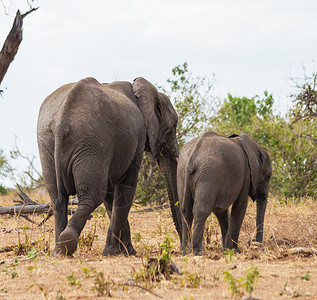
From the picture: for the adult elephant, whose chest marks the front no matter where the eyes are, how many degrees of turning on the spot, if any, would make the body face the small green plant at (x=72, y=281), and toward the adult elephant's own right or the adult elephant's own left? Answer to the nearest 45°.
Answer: approximately 135° to the adult elephant's own right

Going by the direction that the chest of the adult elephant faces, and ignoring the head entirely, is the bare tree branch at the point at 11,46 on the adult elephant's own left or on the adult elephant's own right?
on the adult elephant's own left

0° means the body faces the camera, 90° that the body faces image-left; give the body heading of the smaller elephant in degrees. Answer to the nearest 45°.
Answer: approximately 225°

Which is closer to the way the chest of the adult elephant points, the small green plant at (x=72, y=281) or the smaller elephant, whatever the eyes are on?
the smaller elephant

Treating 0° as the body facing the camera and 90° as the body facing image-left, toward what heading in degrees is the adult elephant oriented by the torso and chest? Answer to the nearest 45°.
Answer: approximately 225°

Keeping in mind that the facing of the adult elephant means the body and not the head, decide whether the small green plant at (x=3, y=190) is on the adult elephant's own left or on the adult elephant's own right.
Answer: on the adult elephant's own left

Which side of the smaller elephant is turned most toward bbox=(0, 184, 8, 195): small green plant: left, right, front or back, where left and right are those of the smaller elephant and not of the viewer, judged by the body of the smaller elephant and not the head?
left

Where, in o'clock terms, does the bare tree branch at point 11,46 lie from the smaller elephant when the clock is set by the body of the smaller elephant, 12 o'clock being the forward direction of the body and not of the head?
The bare tree branch is roughly at 9 o'clock from the smaller elephant.

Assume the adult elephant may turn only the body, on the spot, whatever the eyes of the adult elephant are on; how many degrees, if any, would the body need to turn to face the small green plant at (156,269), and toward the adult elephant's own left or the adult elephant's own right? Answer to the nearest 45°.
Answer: approximately 135° to the adult elephant's own right

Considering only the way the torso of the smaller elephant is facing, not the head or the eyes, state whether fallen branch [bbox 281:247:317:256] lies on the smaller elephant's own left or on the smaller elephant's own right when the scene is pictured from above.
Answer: on the smaller elephant's own right

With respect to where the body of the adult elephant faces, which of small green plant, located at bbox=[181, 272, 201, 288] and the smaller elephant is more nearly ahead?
the smaller elephant

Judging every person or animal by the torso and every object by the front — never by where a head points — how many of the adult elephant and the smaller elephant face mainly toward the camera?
0
